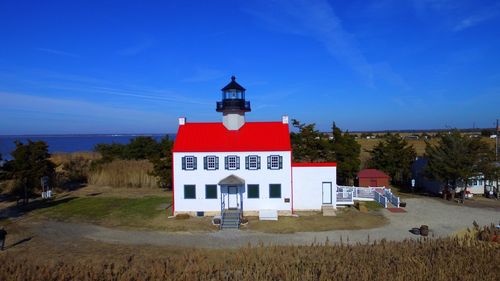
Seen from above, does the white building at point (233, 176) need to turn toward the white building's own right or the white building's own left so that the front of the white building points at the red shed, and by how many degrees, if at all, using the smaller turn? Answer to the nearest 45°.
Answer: approximately 135° to the white building's own left

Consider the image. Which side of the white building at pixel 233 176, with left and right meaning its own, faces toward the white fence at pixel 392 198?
left

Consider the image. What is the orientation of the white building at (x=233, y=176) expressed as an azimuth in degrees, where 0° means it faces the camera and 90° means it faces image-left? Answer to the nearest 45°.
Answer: approximately 0°

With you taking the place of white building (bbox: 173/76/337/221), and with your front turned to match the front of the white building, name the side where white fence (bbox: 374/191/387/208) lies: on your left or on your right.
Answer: on your left

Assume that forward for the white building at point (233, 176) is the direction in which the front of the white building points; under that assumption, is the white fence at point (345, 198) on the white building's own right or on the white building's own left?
on the white building's own left

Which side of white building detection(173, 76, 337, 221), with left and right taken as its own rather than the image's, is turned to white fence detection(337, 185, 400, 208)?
left
